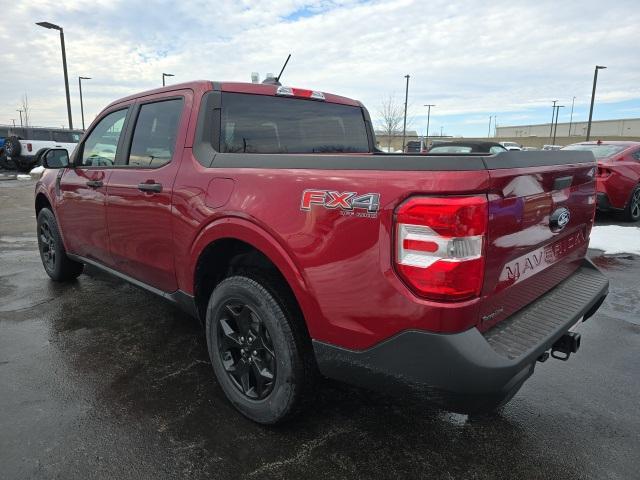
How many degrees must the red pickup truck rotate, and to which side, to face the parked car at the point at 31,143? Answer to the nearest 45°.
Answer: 0° — it already faces it

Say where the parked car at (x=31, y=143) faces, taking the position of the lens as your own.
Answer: facing away from the viewer and to the right of the viewer

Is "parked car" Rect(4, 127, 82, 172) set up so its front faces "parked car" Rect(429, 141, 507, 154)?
no

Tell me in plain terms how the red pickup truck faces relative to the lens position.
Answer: facing away from the viewer and to the left of the viewer

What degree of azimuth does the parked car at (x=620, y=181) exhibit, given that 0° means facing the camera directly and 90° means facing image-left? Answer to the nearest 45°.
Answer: approximately 225°

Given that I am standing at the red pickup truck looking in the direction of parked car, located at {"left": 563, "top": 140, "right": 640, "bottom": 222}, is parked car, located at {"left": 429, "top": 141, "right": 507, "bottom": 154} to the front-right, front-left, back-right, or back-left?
front-left

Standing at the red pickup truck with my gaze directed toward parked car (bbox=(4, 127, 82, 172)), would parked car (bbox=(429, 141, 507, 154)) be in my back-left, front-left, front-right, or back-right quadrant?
front-right

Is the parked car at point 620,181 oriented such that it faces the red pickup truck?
no

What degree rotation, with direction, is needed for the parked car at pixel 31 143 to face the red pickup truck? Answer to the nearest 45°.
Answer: approximately 135° to its right

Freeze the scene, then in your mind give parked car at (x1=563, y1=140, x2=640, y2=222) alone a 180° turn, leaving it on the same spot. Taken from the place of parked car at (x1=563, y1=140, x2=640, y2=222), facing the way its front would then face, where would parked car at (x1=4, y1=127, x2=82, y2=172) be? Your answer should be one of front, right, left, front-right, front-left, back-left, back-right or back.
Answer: front-right

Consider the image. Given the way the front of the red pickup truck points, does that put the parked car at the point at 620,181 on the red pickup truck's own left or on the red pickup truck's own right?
on the red pickup truck's own right
